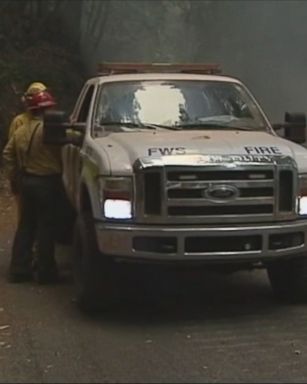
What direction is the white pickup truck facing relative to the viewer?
toward the camera

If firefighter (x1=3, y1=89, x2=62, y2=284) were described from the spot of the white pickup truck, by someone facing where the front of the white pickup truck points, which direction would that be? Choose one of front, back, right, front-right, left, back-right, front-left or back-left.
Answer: front-right
